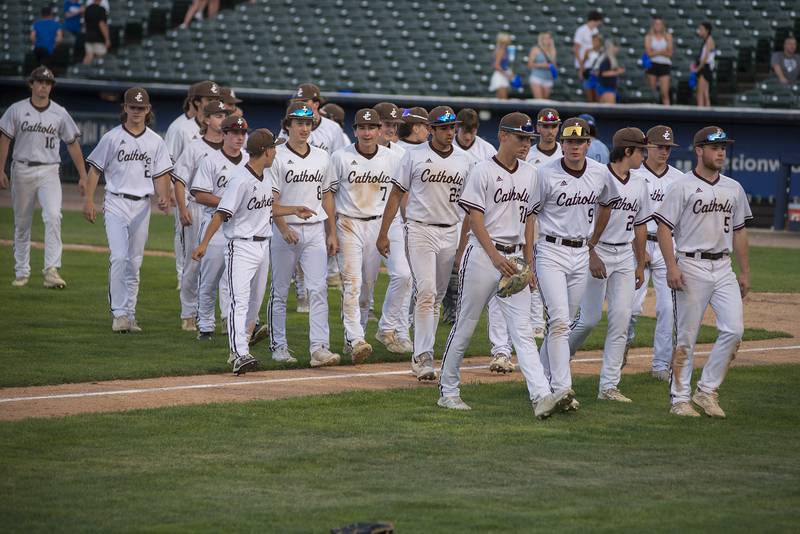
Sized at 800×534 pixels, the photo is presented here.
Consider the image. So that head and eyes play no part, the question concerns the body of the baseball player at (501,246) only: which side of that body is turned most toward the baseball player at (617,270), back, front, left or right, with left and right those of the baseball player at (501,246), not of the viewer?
left

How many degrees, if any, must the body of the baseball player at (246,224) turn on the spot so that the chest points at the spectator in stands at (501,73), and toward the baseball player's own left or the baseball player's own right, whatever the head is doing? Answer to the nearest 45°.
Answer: approximately 135° to the baseball player's own left

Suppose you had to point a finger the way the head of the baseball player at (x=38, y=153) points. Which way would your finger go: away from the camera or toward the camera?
toward the camera

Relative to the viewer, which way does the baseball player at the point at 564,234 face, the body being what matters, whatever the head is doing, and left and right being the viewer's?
facing the viewer

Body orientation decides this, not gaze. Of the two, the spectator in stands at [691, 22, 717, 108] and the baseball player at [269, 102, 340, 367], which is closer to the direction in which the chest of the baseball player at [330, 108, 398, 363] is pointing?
the baseball player

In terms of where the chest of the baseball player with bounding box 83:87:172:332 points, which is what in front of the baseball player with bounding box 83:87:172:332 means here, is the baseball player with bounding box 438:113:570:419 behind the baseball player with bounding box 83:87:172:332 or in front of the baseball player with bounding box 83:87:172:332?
in front

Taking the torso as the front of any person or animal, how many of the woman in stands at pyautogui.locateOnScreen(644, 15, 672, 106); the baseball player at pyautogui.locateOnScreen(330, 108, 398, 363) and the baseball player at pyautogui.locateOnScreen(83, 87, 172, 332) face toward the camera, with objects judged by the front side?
3

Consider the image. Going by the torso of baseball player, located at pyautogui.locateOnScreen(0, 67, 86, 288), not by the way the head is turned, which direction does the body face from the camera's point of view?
toward the camera

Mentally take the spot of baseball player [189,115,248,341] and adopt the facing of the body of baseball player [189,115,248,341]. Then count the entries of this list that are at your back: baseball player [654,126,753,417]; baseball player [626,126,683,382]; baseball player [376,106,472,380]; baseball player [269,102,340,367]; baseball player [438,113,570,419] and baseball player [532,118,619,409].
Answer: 0

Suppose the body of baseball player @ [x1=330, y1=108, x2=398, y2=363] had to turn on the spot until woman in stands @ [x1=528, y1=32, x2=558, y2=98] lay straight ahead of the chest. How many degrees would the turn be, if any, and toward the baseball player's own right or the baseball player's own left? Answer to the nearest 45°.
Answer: approximately 180°

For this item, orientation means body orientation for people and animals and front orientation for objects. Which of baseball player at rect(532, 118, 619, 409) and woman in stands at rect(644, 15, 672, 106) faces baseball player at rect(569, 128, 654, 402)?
the woman in stands

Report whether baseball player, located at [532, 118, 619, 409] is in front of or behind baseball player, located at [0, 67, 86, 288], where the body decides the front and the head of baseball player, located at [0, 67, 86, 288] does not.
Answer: in front

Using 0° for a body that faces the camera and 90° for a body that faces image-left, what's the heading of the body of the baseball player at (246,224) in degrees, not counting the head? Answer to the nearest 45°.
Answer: approximately 315°

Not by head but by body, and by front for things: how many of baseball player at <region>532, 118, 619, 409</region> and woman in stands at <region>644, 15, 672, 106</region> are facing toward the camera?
2

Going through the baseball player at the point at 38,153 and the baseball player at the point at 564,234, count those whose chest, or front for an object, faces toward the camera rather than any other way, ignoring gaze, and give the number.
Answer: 2

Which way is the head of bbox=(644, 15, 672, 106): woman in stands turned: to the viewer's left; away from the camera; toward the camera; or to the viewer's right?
toward the camera

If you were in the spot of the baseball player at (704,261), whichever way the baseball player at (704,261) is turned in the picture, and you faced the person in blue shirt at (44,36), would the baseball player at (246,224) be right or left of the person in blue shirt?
left

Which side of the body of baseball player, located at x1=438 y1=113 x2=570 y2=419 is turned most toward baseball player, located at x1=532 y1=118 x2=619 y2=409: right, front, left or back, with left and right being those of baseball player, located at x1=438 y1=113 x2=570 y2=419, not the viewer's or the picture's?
left

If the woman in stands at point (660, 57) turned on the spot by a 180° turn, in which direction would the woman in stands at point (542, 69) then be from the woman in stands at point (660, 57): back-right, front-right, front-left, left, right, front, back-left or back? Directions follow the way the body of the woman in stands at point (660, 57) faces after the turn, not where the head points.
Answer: left
